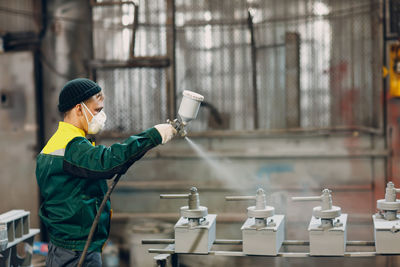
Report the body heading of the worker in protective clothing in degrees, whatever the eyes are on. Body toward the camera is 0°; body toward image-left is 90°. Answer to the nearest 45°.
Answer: approximately 270°

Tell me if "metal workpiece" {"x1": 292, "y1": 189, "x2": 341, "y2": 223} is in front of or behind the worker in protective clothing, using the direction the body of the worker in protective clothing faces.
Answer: in front

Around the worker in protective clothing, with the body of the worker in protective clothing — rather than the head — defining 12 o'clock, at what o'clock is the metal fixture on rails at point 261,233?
The metal fixture on rails is roughly at 12 o'clock from the worker in protective clothing.

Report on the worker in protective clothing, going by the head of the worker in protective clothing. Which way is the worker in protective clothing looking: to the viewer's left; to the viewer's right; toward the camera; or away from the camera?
to the viewer's right

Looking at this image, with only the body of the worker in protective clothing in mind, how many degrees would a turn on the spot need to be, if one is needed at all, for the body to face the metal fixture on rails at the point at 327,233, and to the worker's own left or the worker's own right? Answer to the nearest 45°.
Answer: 0° — they already face it
